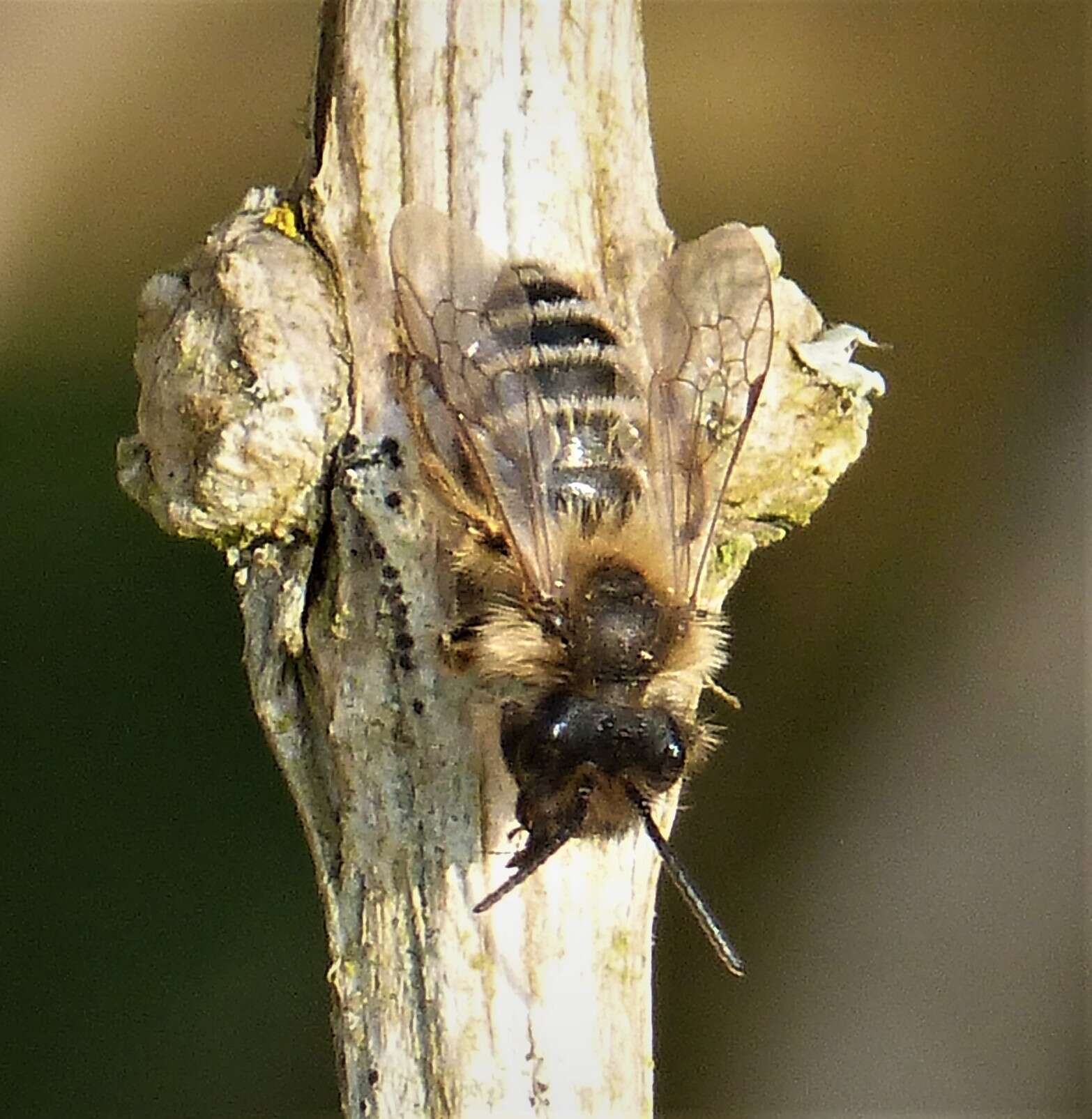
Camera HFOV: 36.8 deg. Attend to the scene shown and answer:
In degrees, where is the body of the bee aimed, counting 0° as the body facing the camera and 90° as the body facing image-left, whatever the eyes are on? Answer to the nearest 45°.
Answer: approximately 0°
